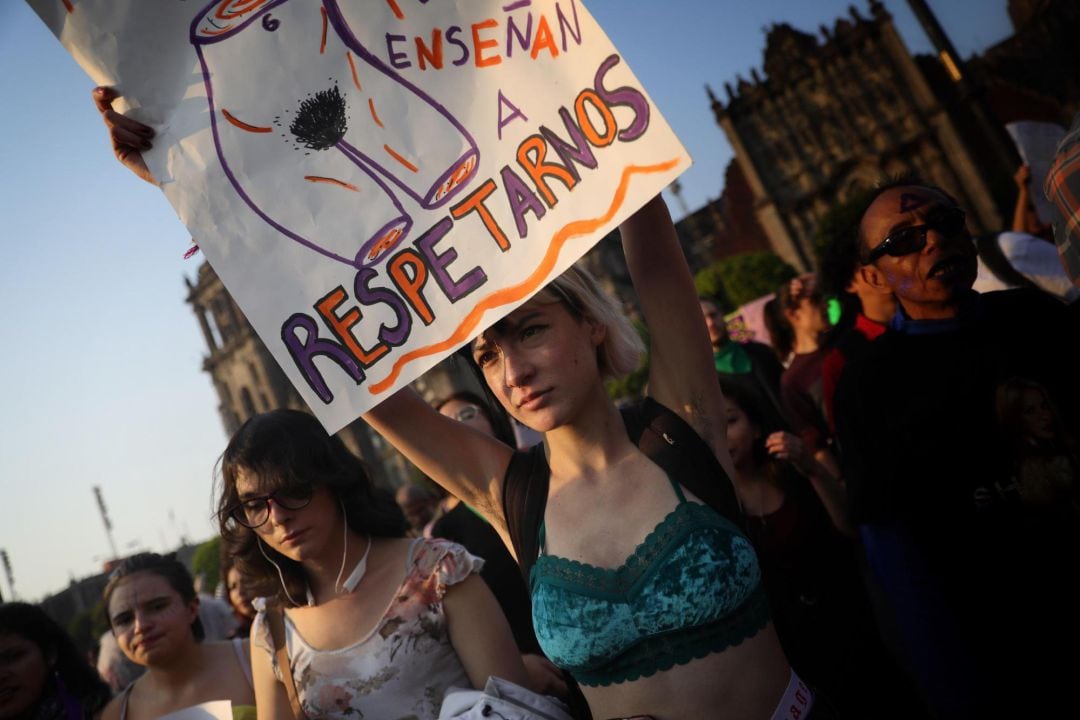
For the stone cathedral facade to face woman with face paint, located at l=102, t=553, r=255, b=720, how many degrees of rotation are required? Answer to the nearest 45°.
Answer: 0° — it already faces them

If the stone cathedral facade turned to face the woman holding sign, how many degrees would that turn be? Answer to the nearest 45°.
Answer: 0° — it already faces them

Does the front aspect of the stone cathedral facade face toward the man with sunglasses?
yes

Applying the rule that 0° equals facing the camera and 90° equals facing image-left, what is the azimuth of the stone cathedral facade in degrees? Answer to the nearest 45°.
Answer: approximately 0°

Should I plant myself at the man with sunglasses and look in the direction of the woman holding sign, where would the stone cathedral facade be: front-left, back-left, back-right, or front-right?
back-right
